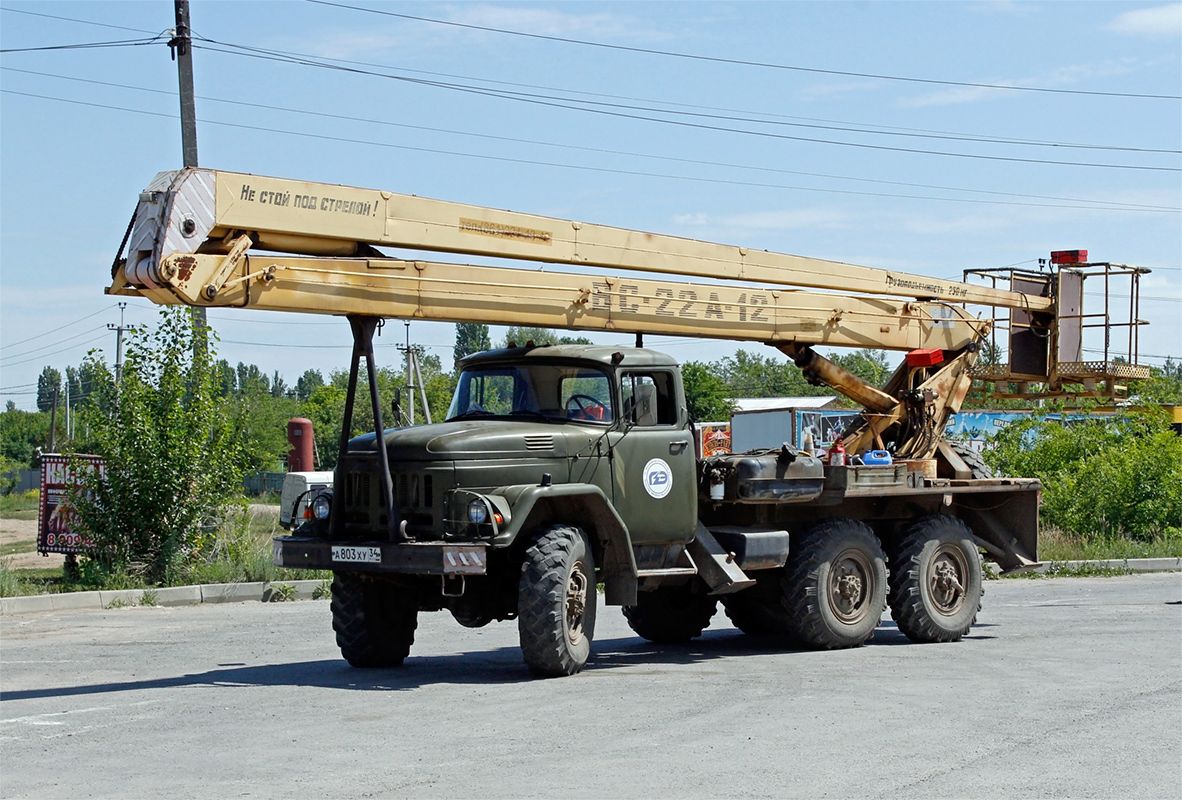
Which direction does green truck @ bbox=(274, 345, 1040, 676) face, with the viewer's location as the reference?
facing the viewer and to the left of the viewer

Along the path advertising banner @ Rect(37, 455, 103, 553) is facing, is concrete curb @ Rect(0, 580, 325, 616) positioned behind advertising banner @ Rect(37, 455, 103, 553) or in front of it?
in front

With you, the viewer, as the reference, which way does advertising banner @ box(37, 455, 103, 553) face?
facing the viewer

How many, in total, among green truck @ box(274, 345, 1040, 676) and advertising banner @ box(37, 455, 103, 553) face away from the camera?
0

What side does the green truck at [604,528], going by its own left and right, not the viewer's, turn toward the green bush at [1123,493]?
back

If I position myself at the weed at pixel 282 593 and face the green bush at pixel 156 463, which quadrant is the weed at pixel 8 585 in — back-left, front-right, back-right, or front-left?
front-left

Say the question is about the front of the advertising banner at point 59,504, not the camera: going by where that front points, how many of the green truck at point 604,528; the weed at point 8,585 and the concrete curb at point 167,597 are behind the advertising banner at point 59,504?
0

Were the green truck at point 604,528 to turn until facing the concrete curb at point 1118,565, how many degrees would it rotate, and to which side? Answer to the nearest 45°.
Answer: approximately 180°

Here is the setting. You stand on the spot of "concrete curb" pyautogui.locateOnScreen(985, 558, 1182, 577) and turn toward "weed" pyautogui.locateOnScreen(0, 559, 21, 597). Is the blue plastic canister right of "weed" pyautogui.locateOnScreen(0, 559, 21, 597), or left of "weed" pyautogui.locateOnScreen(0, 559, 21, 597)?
left

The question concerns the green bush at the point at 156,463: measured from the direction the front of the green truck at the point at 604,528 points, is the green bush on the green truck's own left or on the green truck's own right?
on the green truck's own right

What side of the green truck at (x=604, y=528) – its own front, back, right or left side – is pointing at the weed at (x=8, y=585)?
right

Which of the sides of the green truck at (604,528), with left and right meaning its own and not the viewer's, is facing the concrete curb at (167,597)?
right

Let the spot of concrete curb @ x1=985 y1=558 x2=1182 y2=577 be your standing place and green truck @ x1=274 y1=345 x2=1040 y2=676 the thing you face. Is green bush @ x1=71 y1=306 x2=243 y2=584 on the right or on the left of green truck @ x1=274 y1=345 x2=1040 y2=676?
right
